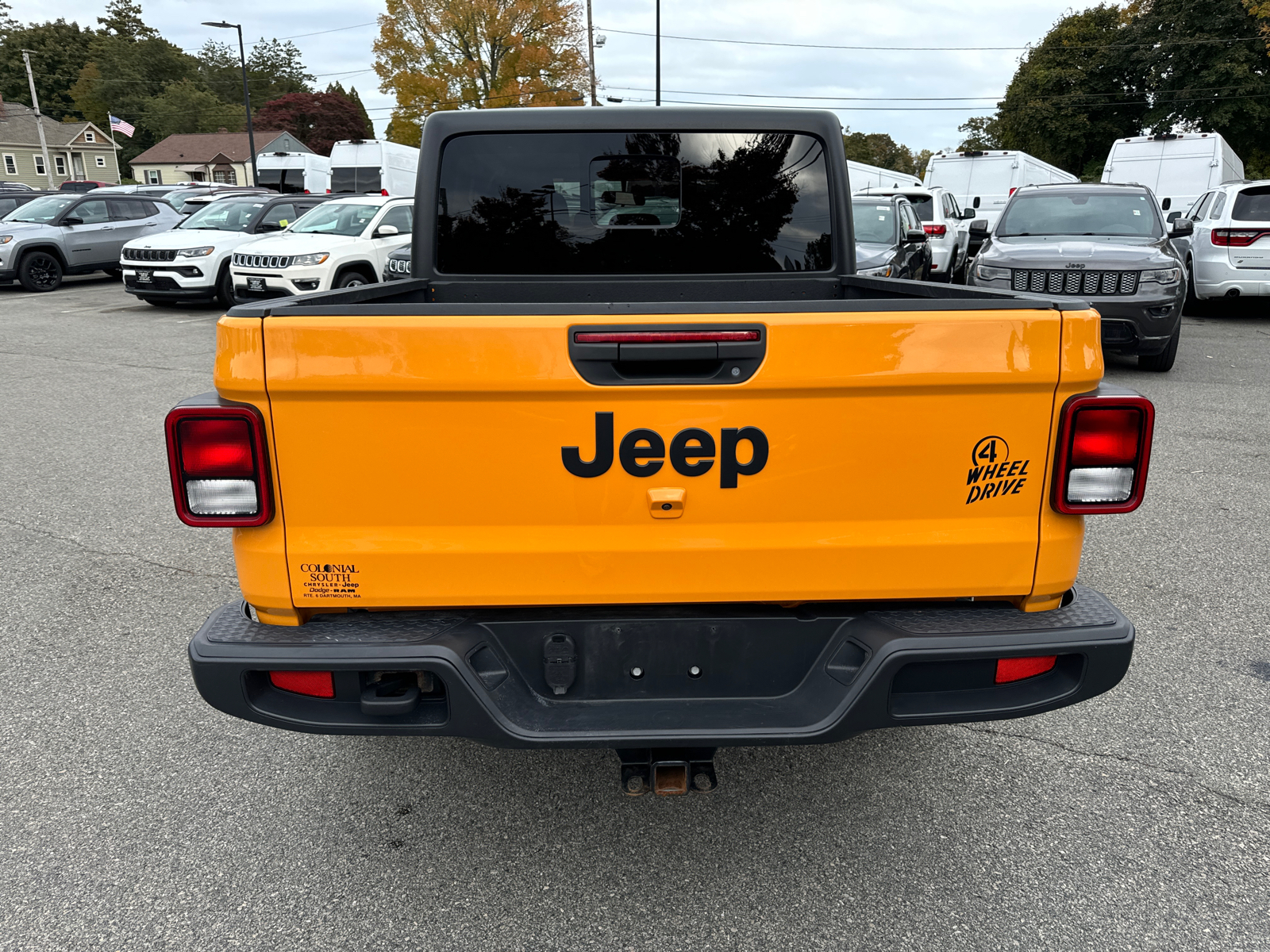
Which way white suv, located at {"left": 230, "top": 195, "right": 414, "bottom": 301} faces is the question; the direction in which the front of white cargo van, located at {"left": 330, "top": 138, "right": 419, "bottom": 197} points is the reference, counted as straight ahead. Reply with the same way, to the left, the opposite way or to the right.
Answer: the opposite way

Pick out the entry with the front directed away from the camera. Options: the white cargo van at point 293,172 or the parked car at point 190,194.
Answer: the white cargo van

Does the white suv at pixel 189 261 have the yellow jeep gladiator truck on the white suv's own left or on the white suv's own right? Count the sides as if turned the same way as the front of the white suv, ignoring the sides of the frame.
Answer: on the white suv's own left

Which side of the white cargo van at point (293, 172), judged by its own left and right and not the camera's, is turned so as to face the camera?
back

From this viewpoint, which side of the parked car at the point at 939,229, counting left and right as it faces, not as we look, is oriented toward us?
back

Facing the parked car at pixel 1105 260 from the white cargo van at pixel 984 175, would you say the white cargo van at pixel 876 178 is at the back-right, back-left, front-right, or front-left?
back-right

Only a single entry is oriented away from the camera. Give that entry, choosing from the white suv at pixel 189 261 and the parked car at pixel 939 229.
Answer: the parked car

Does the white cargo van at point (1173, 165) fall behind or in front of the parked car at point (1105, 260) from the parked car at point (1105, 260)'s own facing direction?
behind

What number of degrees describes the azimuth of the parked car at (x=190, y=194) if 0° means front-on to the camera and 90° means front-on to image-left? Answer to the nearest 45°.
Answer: approximately 45°

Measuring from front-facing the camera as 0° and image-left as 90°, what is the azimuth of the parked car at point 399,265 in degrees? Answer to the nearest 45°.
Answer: approximately 45°

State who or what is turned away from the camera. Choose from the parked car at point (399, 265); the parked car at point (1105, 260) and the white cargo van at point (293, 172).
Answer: the white cargo van

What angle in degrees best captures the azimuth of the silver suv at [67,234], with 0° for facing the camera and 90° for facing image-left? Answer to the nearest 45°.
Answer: approximately 45°
